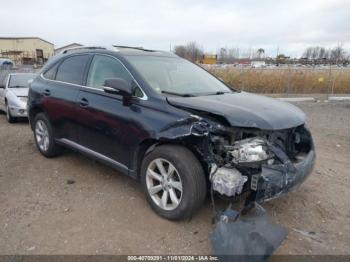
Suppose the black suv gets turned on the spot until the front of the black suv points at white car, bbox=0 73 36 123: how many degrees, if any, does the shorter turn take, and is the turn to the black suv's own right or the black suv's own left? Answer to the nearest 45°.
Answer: approximately 180°

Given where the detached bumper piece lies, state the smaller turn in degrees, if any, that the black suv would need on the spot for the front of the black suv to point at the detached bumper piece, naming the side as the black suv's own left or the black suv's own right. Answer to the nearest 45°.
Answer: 0° — it already faces it

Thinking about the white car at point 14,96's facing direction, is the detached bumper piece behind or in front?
in front

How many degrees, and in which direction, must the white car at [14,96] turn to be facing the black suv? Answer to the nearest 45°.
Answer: approximately 45° to its right

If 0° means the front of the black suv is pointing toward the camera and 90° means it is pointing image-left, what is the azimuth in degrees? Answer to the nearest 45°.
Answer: approximately 315°
